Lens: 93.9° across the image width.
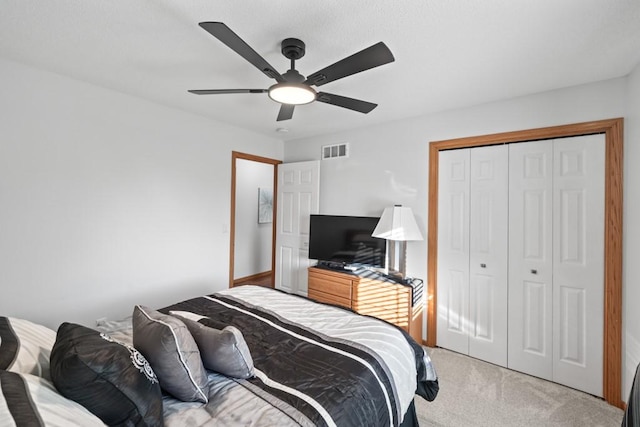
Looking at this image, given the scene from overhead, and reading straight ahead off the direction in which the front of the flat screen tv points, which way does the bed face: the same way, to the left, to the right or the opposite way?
the opposite way

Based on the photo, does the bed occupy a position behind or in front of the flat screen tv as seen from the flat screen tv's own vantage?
in front

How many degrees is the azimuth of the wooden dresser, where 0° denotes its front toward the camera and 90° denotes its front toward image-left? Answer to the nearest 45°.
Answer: approximately 45°

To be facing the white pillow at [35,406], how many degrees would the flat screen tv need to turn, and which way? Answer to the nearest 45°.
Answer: approximately 45° to its left

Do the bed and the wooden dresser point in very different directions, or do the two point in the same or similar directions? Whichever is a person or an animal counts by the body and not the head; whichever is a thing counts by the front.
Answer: very different directions

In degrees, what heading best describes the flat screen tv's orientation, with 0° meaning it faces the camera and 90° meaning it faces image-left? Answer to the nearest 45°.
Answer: approximately 45°

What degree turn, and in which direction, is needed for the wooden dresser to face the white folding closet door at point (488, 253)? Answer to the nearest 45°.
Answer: approximately 135° to its left

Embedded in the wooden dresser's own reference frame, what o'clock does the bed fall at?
The bed is roughly at 11 o'clock from the wooden dresser.

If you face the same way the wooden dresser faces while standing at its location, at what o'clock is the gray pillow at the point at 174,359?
The gray pillow is roughly at 11 o'clock from the wooden dresser.

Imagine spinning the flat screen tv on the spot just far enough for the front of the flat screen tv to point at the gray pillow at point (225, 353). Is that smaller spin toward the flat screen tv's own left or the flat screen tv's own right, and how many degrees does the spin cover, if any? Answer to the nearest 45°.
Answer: approximately 45° to the flat screen tv's own left
